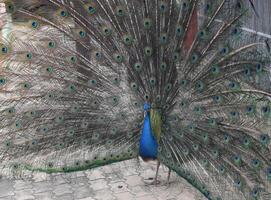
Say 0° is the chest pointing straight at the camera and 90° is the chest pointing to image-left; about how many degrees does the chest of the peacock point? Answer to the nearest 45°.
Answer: approximately 45°
